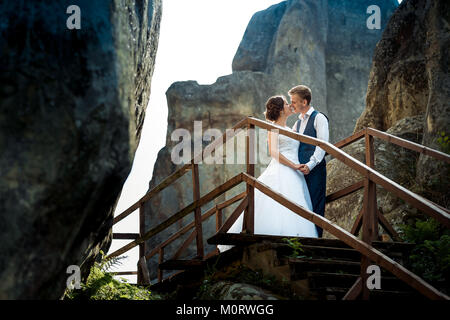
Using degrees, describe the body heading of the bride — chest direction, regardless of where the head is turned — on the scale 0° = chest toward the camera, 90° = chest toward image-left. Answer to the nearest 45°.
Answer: approximately 270°

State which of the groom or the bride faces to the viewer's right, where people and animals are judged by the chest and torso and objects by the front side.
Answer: the bride

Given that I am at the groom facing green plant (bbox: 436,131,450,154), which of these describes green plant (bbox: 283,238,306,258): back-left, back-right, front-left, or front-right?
back-right

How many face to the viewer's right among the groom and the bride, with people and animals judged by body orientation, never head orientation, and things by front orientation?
1

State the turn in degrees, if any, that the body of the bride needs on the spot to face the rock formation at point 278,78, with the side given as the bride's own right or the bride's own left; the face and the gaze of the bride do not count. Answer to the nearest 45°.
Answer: approximately 90° to the bride's own left

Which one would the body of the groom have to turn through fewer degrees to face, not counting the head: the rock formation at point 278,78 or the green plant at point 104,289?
the green plant

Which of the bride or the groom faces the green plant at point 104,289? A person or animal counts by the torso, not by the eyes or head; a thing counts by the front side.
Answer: the groom

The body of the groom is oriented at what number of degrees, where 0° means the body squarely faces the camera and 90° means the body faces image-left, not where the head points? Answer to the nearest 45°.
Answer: approximately 45°

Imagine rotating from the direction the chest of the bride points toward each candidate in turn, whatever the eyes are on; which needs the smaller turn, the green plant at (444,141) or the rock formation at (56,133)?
the green plant

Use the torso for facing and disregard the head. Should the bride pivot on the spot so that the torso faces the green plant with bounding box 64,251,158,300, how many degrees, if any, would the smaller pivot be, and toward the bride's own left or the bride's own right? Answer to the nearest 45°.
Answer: approximately 135° to the bride's own right
